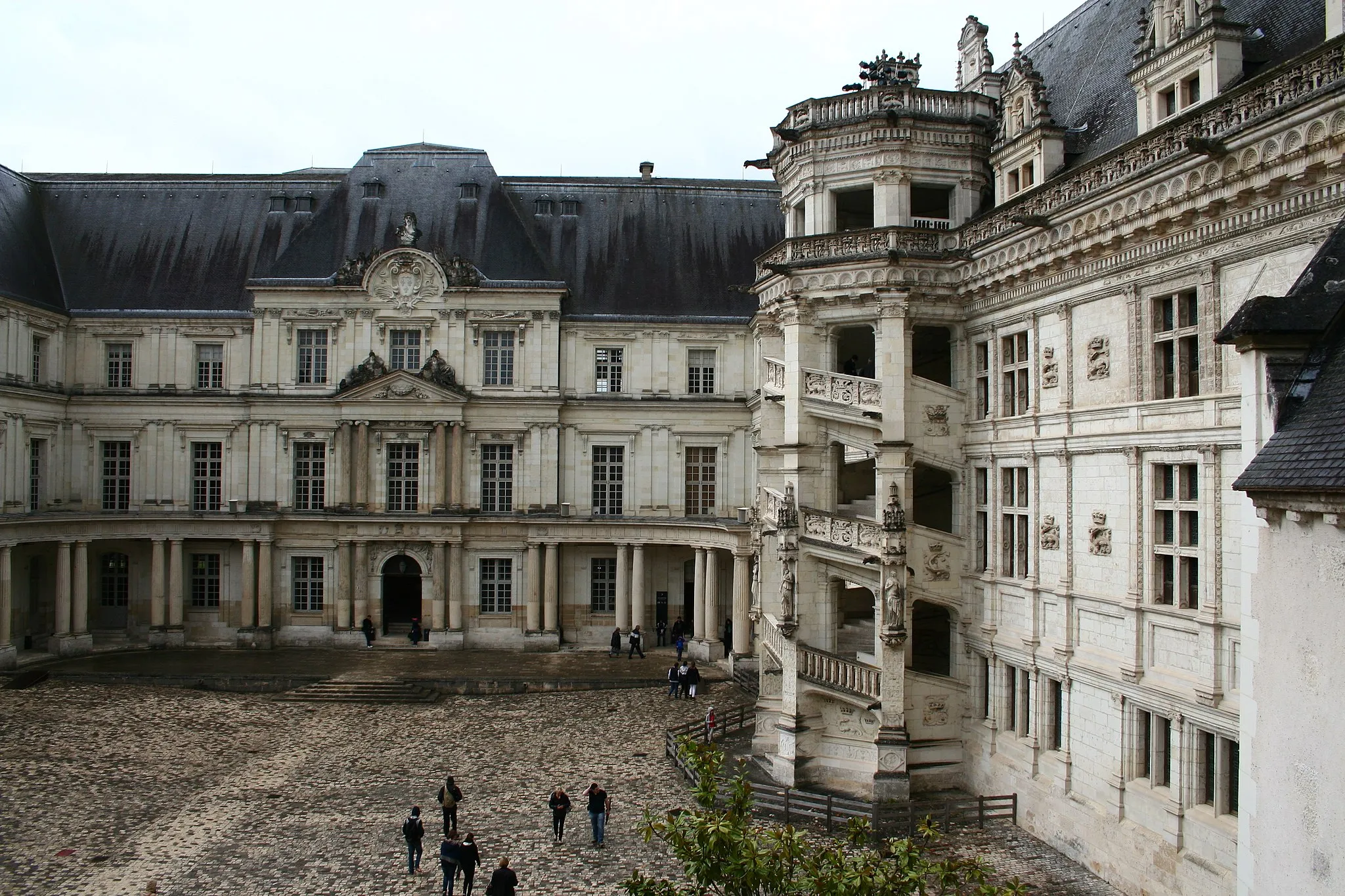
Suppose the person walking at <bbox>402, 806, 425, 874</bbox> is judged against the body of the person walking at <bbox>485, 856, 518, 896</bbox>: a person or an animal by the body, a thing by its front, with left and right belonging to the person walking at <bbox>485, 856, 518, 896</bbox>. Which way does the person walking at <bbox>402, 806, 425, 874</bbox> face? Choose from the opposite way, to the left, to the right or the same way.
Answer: the same way

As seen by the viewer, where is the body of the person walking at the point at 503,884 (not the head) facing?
away from the camera

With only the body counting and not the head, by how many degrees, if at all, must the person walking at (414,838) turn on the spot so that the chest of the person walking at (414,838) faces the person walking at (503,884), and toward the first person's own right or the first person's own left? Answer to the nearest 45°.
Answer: approximately 180°

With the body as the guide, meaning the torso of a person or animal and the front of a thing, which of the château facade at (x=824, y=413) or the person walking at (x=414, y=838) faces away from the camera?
the person walking

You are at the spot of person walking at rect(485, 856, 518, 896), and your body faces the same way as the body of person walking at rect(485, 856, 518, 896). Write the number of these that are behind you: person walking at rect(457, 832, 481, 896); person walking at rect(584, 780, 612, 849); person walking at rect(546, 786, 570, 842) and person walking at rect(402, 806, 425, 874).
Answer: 0

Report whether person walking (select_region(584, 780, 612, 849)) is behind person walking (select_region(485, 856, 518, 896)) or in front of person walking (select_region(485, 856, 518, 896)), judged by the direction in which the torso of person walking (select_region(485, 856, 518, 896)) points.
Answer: in front

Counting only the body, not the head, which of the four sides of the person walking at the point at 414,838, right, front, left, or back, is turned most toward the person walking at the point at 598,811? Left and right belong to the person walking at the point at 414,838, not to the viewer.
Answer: right
